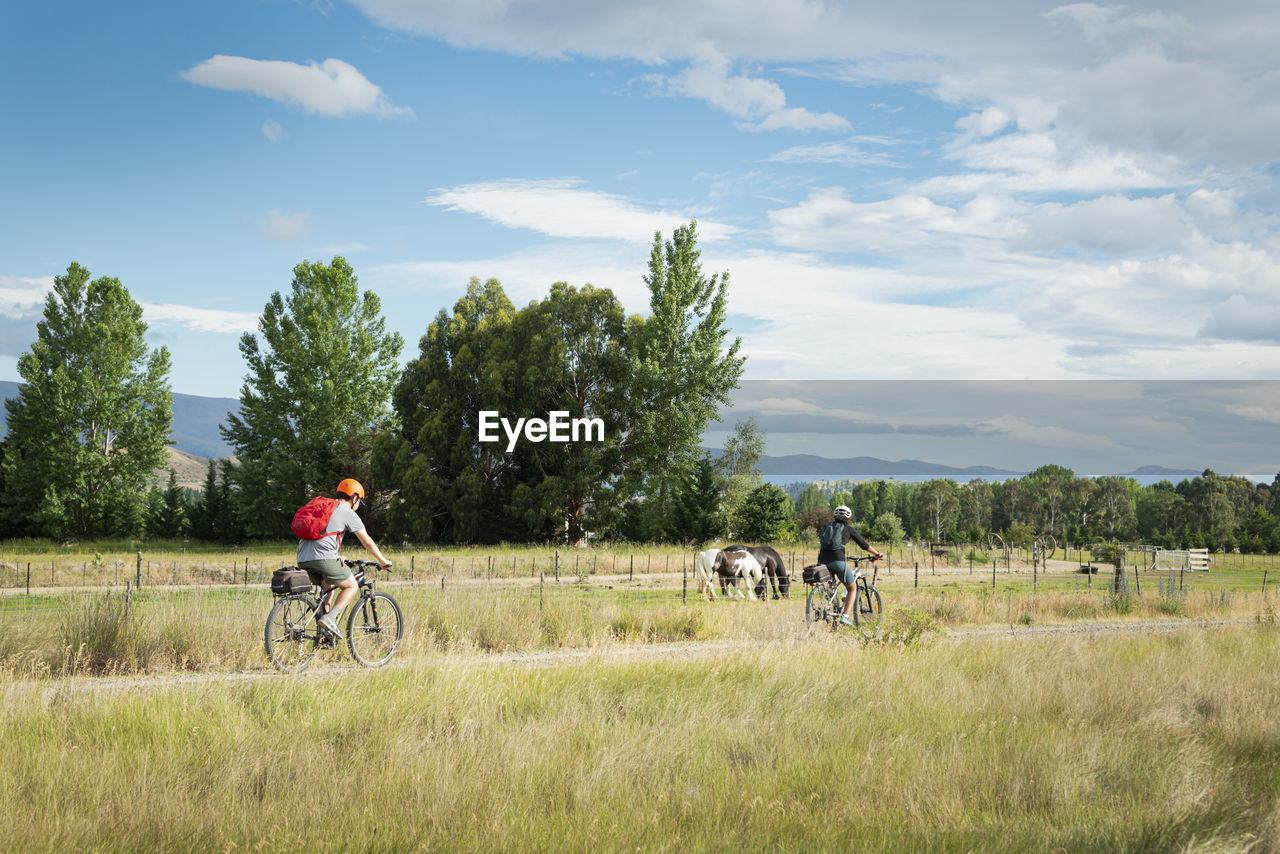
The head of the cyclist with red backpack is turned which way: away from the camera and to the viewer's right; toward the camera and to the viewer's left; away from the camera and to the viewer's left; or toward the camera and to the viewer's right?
away from the camera and to the viewer's right

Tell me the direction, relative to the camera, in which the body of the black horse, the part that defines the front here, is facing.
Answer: to the viewer's right

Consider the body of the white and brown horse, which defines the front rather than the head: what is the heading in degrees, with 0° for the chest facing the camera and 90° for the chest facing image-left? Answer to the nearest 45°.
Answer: approximately 270°

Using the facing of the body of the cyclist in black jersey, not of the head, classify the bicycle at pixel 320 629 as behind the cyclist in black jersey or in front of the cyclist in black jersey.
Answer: behind

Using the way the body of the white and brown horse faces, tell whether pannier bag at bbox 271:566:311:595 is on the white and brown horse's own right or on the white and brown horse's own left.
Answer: on the white and brown horse's own right

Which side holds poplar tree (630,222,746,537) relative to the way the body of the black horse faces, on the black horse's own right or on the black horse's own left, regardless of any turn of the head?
on the black horse's own left

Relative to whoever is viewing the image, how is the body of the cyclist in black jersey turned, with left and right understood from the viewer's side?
facing away from the viewer and to the right of the viewer

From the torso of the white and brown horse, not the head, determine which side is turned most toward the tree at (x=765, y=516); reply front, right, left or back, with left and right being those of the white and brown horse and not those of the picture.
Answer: left

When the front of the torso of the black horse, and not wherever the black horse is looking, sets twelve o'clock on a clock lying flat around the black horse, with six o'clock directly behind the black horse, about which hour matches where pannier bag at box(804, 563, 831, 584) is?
The pannier bag is roughly at 3 o'clock from the black horse.

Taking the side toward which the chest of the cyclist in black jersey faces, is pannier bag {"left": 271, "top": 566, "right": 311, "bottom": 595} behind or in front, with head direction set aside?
behind
